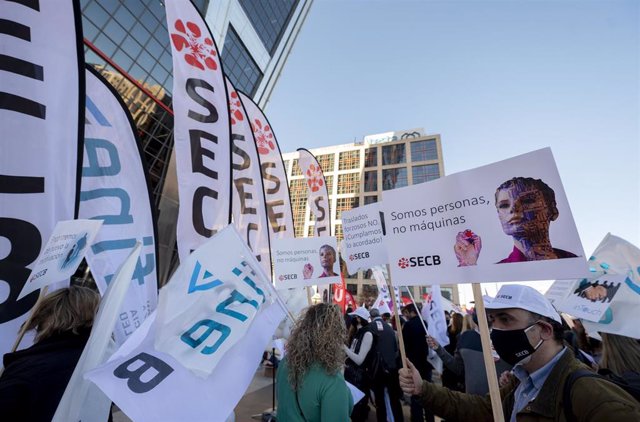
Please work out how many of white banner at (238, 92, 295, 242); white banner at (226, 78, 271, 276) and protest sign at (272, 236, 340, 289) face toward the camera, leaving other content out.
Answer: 3

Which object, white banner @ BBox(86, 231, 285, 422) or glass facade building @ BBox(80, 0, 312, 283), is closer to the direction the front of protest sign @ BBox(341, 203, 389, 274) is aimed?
the white banner

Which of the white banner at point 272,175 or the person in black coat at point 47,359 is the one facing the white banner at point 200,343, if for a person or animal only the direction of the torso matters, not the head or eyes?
the white banner at point 272,175

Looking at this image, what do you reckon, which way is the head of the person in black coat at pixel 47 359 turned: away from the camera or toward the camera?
away from the camera

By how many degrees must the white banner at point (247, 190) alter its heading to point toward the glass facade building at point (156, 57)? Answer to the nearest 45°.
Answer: approximately 135° to its right

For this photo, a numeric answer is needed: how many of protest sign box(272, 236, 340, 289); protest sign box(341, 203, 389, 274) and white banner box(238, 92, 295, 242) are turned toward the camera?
3

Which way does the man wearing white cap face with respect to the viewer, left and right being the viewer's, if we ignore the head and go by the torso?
facing the viewer and to the left of the viewer
